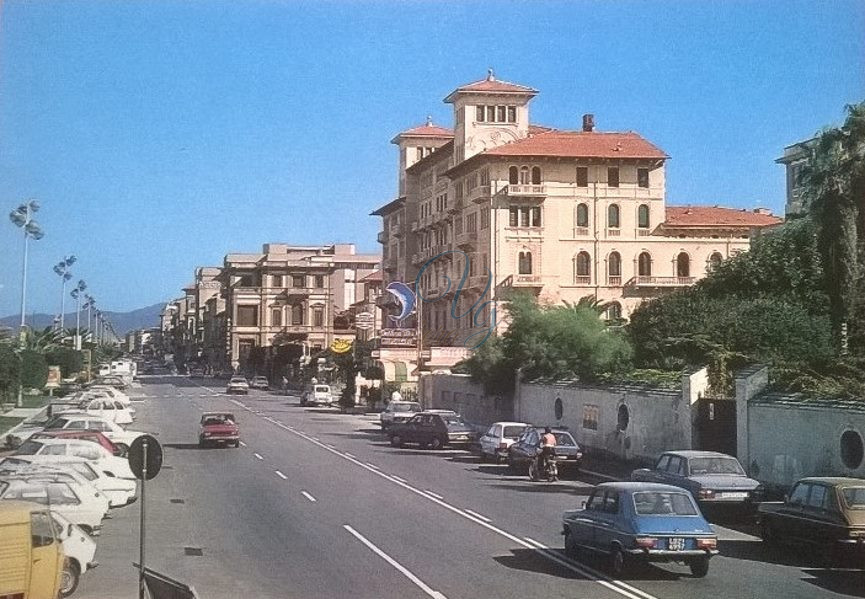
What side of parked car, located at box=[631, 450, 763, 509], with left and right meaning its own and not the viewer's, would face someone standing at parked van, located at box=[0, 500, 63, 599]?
left

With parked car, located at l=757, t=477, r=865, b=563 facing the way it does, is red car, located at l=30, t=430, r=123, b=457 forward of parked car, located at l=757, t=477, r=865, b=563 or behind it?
forward

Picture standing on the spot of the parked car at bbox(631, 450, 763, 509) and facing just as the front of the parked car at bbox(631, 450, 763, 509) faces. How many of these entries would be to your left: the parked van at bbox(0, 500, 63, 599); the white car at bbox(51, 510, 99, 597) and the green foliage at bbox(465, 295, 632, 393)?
2

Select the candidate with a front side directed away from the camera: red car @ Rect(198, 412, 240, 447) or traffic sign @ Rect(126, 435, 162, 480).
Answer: the traffic sign

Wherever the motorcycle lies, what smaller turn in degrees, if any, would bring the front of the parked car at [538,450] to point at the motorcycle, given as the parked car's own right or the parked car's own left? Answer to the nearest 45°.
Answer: approximately 135° to the parked car's own left

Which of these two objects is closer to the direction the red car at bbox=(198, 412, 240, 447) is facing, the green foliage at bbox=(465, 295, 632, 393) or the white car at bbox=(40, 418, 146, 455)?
the white car

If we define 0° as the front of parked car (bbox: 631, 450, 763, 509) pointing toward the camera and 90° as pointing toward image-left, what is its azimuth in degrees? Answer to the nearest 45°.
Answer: approximately 135°

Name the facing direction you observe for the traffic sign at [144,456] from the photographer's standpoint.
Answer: facing away from the viewer

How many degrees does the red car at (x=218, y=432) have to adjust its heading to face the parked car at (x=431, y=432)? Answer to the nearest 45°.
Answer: approximately 90° to its left

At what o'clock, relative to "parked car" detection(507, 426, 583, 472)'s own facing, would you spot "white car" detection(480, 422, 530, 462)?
The white car is roughly at 1 o'clock from the parked car.

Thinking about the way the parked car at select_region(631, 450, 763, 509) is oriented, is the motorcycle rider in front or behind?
in front

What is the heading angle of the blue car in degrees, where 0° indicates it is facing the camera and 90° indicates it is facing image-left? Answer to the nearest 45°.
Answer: approximately 135°

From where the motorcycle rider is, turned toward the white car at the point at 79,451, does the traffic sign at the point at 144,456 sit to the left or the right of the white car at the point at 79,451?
left

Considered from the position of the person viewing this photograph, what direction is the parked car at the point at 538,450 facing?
facing away from the viewer and to the left of the viewer

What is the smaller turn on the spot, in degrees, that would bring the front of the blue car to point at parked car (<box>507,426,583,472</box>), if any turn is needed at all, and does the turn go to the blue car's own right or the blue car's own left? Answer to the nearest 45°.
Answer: approximately 45° to the blue car's own right

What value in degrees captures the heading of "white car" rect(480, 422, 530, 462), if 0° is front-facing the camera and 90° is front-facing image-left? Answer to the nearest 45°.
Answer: approximately 135°

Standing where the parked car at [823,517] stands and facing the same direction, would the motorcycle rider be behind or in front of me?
in front

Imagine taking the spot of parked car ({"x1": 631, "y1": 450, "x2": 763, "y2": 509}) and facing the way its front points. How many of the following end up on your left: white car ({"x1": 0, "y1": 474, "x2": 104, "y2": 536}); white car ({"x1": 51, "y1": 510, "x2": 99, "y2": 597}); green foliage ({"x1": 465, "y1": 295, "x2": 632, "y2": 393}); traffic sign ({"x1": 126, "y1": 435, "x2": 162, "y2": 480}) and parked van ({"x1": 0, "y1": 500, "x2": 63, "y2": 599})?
4
